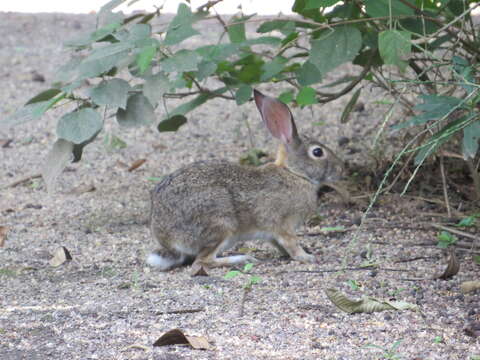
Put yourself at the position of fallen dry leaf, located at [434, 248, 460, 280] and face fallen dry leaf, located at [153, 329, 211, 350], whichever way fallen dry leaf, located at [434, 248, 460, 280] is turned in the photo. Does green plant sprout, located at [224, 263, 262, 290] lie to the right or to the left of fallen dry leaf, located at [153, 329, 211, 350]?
right

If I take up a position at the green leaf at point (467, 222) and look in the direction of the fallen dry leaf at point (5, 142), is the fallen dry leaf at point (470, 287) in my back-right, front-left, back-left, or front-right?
back-left

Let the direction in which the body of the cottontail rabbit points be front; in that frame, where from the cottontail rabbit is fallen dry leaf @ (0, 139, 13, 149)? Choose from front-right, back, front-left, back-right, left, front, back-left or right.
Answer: back-left

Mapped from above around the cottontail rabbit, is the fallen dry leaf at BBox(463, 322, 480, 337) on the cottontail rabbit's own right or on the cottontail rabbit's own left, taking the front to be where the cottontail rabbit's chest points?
on the cottontail rabbit's own right

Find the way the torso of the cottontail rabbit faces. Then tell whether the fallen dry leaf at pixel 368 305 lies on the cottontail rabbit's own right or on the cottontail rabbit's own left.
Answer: on the cottontail rabbit's own right

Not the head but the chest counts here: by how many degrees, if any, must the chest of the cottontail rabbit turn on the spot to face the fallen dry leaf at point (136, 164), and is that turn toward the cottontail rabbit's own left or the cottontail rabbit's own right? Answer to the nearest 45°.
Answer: approximately 135° to the cottontail rabbit's own left

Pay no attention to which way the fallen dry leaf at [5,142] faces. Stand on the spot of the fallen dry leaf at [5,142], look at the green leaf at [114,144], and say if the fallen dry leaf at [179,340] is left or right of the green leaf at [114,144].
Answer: right

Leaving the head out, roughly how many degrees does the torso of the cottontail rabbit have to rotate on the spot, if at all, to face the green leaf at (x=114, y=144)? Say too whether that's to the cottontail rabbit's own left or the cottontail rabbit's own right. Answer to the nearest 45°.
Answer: approximately 135° to the cottontail rabbit's own left

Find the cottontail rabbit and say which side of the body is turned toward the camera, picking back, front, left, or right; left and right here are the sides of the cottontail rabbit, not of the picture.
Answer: right

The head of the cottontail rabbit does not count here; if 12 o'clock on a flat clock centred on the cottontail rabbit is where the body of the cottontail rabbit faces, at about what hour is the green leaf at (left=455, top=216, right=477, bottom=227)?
The green leaf is roughly at 12 o'clock from the cottontail rabbit.

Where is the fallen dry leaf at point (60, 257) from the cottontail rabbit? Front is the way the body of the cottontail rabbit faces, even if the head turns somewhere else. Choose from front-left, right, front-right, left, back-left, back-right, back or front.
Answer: back

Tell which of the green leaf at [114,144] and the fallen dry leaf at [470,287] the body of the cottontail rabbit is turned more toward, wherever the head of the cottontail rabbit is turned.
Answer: the fallen dry leaf

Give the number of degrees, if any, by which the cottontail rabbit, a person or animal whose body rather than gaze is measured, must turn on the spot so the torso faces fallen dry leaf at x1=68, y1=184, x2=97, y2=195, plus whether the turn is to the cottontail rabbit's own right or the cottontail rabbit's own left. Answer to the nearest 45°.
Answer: approximately 135° to the cottontail rabbit's own left

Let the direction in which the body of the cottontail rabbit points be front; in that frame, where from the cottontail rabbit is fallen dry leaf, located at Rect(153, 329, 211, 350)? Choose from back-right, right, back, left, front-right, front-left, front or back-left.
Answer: right

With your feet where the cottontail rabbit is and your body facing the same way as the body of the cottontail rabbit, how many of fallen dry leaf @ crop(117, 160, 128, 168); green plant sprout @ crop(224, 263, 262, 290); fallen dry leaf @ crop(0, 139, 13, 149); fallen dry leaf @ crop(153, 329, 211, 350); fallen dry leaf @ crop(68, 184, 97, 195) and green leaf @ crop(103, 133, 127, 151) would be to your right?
2

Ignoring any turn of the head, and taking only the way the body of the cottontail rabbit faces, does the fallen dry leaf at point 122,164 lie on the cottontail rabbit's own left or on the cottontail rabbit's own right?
on the cottontail rabbit's own left

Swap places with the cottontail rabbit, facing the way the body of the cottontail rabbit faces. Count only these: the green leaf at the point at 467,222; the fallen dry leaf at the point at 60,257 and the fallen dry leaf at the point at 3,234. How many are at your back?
2
